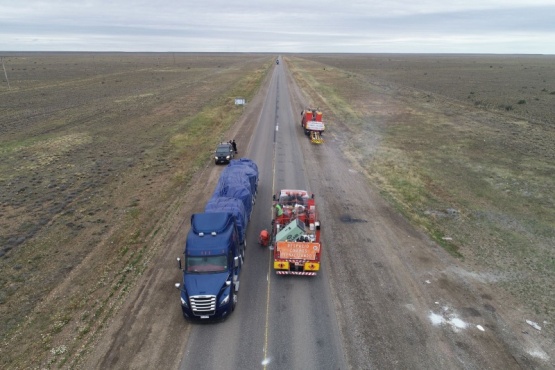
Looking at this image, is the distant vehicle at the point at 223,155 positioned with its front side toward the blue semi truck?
yes

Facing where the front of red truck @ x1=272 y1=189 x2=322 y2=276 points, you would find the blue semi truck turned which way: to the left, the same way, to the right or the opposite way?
the opposite way

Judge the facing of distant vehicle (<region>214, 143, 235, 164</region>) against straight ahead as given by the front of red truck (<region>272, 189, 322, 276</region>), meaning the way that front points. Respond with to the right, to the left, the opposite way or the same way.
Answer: the opposite way

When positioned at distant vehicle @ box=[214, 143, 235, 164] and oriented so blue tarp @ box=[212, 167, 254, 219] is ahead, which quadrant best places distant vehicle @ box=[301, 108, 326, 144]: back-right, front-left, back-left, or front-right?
back-left

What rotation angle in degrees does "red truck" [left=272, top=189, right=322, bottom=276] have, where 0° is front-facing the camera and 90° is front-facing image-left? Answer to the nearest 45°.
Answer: approximately 180°

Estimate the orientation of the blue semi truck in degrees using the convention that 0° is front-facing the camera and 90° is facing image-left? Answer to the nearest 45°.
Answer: approximately 0°

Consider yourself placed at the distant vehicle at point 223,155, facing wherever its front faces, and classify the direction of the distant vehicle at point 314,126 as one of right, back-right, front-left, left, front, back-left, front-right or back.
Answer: back-left

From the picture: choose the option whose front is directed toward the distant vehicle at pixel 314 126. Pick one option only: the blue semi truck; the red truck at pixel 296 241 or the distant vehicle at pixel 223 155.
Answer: the red truck

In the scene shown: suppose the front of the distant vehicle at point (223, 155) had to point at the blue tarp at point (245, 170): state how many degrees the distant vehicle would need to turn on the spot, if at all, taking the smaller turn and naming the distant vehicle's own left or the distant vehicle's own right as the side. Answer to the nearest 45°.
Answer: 0° — it already faces it

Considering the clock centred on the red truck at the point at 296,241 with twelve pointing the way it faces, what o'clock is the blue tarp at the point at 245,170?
The blue tarp is roughly at 11 o'clock from the red truck.

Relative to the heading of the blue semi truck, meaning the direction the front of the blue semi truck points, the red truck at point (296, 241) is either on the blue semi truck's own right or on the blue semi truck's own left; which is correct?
on the blue semi truck's own left

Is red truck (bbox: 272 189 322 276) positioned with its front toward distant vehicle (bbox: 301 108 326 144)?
yes
